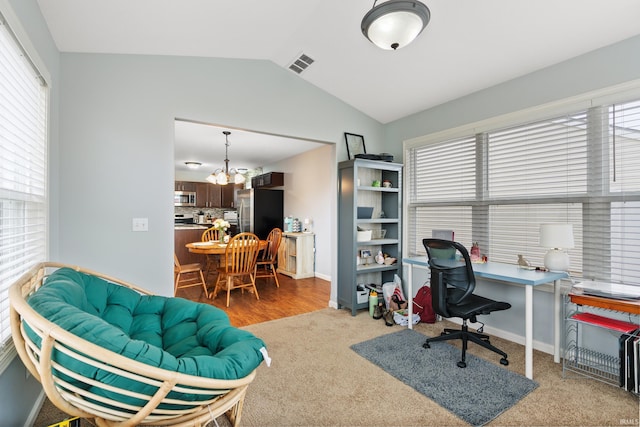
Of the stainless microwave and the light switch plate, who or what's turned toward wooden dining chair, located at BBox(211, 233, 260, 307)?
the stainless microwave

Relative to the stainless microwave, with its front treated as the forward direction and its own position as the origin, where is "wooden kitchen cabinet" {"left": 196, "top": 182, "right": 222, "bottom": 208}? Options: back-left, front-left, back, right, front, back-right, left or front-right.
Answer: left

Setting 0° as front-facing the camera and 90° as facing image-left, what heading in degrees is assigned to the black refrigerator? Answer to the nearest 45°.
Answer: approximately 45°

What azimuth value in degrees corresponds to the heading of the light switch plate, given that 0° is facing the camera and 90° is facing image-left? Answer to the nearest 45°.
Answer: approximately 0°
